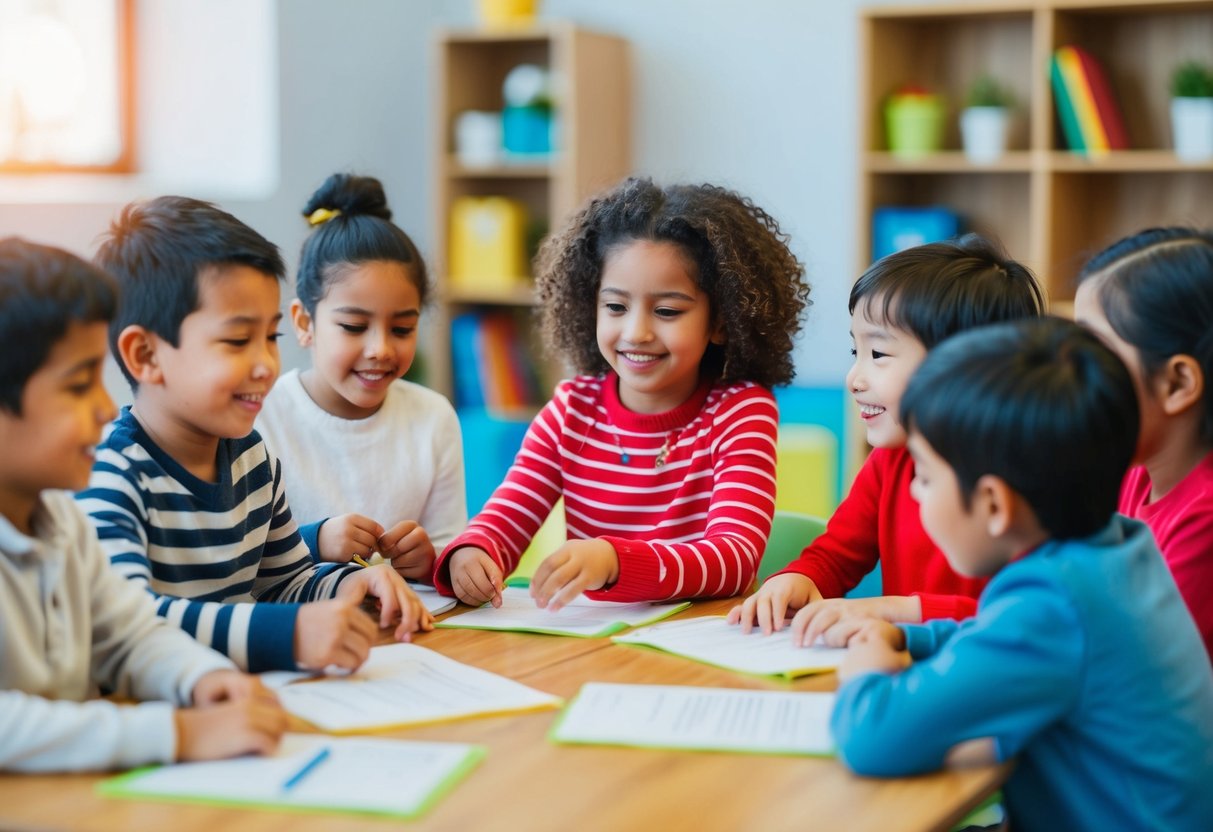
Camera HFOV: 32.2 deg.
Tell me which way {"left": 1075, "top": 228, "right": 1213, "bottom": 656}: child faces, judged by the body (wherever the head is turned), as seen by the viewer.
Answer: to the viewer's left

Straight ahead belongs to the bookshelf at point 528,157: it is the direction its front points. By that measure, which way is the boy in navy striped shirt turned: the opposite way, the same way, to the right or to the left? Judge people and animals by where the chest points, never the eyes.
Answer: to the left

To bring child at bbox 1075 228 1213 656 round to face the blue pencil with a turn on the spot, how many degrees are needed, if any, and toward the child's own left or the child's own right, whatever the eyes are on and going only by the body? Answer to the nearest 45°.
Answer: approximately 45° to the child's own left

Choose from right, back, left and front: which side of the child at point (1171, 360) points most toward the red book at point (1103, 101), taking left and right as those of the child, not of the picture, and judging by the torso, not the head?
right

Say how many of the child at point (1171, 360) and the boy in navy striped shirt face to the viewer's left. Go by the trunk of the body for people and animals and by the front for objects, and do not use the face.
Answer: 1

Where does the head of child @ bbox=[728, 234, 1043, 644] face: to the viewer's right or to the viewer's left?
to the viewer's left

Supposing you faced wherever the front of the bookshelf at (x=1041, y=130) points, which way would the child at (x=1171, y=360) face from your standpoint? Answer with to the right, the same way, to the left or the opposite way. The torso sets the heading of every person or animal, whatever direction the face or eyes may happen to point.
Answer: to the right

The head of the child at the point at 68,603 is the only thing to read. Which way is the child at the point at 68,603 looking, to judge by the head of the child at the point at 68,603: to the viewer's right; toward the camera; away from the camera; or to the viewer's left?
to the viewer's right

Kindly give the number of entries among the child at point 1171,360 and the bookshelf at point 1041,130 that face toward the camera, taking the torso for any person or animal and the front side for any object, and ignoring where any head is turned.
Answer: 1

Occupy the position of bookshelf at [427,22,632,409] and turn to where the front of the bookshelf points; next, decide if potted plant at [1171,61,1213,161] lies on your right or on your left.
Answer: on your left

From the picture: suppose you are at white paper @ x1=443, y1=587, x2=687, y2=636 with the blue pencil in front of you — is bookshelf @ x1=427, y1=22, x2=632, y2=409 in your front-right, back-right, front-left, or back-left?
back-right

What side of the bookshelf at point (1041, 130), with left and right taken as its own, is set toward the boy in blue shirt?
front

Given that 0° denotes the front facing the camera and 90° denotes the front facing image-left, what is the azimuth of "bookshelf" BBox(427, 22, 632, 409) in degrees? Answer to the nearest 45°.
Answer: approximately 45°

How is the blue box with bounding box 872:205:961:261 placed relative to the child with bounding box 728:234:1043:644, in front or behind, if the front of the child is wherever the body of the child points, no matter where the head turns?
behind
